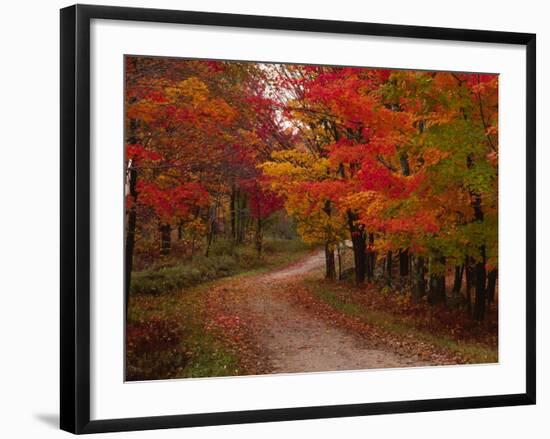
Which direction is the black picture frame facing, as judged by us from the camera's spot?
facing the viewer and to the right of the viewer
